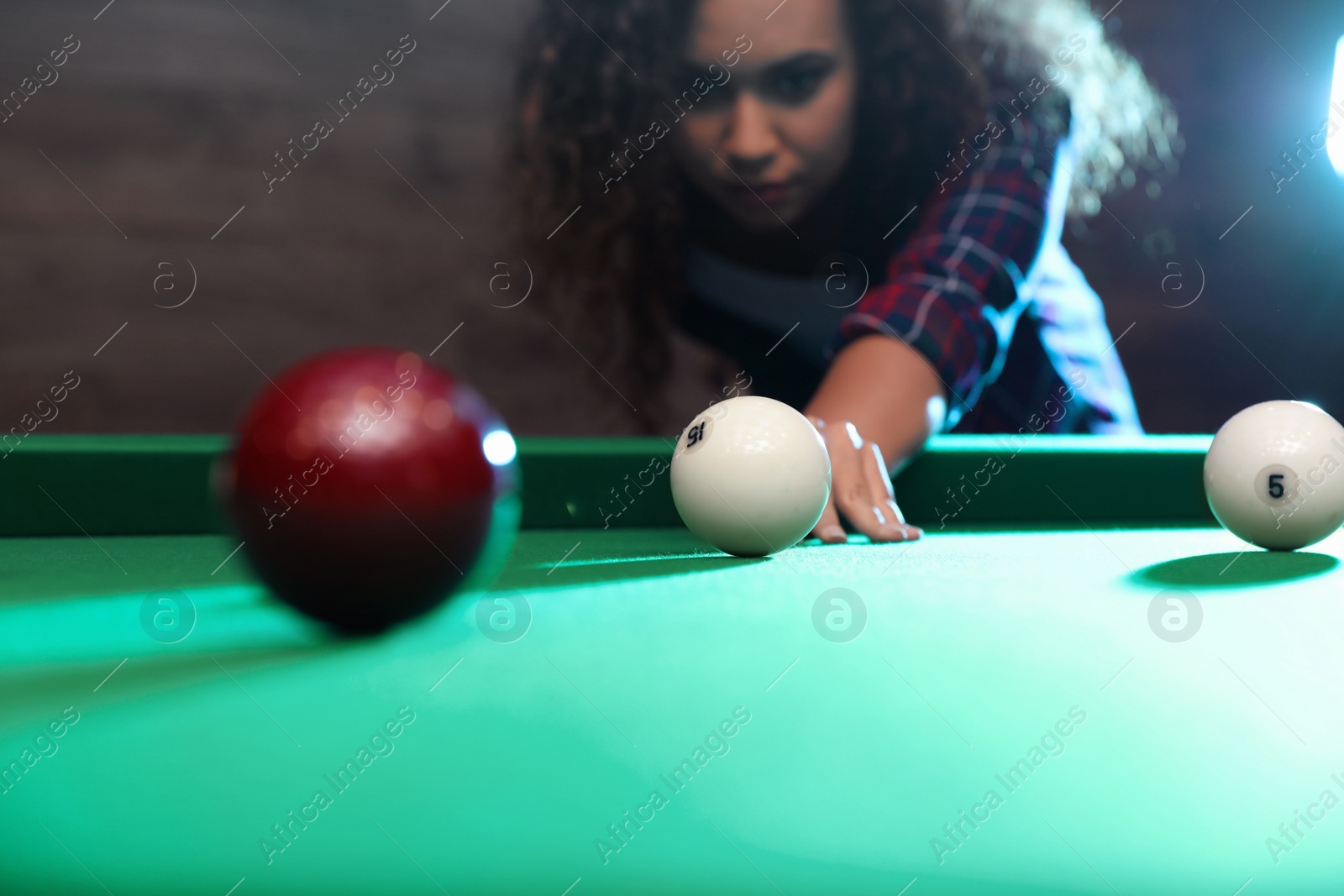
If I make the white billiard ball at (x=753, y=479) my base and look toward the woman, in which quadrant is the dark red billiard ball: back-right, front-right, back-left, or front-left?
back-left

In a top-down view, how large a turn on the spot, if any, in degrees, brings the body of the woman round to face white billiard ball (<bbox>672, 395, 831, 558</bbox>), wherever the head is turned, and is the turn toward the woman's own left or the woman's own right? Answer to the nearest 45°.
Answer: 0° — they already face it

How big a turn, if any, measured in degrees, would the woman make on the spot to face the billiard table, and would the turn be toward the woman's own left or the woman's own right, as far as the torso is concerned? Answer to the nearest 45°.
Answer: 0° — they already face it

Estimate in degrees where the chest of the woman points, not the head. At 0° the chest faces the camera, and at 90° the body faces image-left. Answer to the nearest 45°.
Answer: approximately 0°

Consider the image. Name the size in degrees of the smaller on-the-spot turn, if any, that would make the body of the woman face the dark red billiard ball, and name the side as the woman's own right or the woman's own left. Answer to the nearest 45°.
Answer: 0° — they already face it
